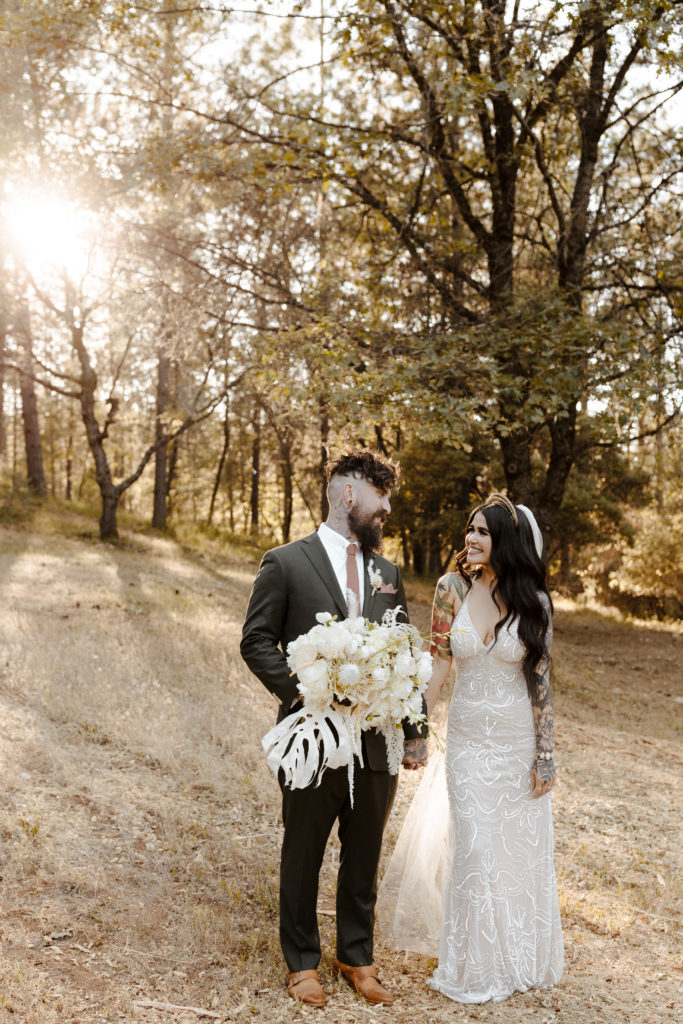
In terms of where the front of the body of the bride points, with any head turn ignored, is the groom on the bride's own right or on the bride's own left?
on the bride's own right

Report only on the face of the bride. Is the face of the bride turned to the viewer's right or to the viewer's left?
to the viewer's left

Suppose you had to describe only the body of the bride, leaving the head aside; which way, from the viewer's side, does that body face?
toward the camera
